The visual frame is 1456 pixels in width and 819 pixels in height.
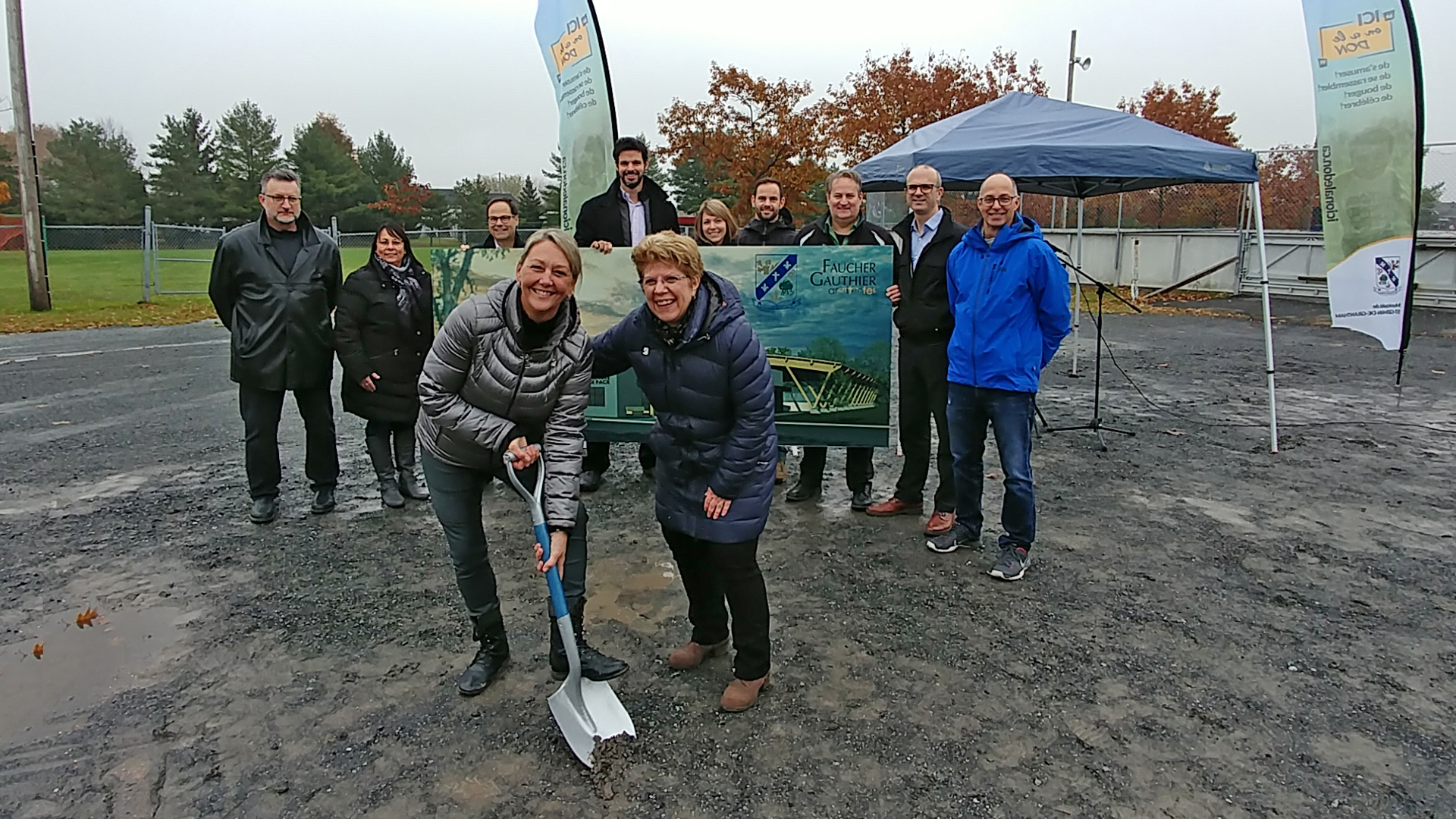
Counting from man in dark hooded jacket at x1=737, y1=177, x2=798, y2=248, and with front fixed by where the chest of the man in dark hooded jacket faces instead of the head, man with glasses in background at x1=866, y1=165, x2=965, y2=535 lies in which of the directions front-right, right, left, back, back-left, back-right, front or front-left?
front-left

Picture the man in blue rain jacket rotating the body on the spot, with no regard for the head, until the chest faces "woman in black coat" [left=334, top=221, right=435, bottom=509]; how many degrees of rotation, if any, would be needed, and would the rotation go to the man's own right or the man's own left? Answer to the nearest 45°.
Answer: approximately 45° to the man's own right

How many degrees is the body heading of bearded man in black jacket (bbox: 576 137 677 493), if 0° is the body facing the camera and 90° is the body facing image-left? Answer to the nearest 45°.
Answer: approximately 0°

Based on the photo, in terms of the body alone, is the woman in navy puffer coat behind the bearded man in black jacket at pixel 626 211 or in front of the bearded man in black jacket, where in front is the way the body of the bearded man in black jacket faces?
in front

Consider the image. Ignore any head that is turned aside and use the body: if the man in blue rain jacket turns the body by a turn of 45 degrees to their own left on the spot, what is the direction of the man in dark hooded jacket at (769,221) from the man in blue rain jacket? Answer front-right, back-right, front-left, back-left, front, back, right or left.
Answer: back-right

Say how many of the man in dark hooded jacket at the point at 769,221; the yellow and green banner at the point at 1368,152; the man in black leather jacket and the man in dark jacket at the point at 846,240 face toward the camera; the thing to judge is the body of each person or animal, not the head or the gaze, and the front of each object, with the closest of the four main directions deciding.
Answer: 3

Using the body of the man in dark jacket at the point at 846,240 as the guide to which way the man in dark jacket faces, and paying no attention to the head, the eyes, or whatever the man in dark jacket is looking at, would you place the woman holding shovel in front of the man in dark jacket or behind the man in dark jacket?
in front

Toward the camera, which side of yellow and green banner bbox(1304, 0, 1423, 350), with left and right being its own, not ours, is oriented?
back

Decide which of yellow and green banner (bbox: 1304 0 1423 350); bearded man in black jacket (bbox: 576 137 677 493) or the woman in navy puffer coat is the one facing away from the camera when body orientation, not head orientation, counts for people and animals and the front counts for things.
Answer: the yellow and green banner

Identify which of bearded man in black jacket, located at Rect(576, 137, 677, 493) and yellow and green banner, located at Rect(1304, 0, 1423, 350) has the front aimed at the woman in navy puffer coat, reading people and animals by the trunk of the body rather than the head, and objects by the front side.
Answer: the bearded man in black jacket

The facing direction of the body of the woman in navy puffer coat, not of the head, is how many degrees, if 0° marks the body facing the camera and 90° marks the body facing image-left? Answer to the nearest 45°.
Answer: approximately 45°

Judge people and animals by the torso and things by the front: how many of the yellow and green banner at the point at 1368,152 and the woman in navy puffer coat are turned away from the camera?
1
